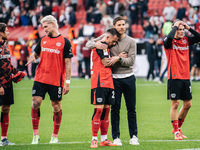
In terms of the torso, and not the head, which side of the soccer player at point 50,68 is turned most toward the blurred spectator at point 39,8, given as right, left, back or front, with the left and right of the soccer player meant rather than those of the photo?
back

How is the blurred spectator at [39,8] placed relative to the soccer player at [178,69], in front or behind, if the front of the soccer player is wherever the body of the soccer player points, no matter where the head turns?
behind

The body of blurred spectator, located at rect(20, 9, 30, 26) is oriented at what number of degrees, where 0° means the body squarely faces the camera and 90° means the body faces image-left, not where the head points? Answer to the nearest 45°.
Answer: approximately 0°

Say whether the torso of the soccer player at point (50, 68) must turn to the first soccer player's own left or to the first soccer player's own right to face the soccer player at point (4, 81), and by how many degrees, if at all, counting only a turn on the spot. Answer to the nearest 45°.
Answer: approximately 90° to the first soccer player's own right

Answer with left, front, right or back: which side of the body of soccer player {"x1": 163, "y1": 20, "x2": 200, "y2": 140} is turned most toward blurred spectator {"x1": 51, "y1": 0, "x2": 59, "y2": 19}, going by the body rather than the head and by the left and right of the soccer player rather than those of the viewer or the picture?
back

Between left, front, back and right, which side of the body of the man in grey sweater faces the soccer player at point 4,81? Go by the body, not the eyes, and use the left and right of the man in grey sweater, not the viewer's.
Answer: right

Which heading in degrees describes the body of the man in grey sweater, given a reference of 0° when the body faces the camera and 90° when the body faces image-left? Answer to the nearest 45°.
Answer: approximately 0°

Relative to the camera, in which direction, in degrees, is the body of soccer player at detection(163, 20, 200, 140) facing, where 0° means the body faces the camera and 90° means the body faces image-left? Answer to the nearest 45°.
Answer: approximately 315°

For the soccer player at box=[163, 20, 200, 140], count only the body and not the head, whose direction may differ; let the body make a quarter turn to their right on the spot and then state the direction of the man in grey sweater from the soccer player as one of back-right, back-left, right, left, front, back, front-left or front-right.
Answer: front

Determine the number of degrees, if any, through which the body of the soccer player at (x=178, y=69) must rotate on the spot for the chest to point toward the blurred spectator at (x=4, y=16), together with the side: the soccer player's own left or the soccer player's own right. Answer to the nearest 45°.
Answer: approximately 180°

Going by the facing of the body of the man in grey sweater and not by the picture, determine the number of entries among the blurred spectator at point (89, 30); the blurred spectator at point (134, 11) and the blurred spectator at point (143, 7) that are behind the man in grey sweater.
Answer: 3

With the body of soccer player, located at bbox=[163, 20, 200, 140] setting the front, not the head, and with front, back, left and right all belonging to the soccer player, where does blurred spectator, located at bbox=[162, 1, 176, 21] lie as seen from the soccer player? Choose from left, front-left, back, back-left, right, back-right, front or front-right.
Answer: back-left

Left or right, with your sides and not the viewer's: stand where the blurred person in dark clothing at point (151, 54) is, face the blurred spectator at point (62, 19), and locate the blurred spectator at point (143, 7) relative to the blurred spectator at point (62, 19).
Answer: right

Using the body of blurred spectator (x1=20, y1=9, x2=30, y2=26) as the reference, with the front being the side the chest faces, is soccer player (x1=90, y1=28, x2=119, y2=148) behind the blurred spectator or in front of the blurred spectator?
in front
